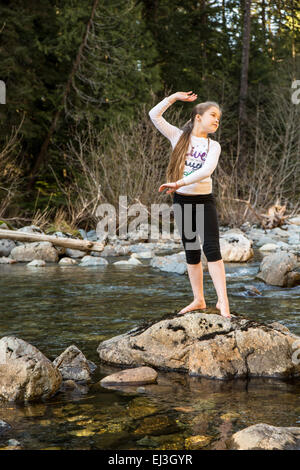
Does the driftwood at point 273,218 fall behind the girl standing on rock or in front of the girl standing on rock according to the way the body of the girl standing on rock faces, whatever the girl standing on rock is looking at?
behind

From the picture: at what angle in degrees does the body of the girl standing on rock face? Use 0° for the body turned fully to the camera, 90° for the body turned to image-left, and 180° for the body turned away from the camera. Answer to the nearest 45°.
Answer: approximately 0°

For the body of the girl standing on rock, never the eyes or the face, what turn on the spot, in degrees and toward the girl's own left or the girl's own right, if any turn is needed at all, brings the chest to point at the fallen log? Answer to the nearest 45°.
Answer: approximately 180°

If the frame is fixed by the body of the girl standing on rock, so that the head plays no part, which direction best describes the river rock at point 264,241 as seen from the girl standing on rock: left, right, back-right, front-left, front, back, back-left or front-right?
back

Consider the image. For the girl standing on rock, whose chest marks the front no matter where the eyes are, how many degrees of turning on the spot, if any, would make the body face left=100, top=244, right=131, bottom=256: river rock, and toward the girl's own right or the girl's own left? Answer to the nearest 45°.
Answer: approximately 180°

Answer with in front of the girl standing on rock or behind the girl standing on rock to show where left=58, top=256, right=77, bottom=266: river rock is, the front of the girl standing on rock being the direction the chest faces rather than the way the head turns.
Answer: behind

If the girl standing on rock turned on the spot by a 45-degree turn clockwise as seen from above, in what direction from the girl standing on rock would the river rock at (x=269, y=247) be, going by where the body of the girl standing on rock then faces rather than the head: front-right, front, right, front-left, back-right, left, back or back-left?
back-right

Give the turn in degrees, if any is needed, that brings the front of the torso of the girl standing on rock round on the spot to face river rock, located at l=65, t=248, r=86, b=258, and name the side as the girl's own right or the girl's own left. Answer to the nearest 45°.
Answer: approximately 180°

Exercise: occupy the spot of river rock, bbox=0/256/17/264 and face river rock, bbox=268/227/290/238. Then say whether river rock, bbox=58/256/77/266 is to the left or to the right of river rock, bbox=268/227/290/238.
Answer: right

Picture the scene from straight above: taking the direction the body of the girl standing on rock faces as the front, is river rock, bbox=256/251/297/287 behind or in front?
behind

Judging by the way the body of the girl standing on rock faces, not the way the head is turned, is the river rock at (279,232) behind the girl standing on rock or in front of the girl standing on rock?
behind

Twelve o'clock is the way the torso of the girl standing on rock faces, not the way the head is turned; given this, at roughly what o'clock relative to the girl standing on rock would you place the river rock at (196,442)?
The river rock is roughly at 12 o'clock from the girl standing on rock.
